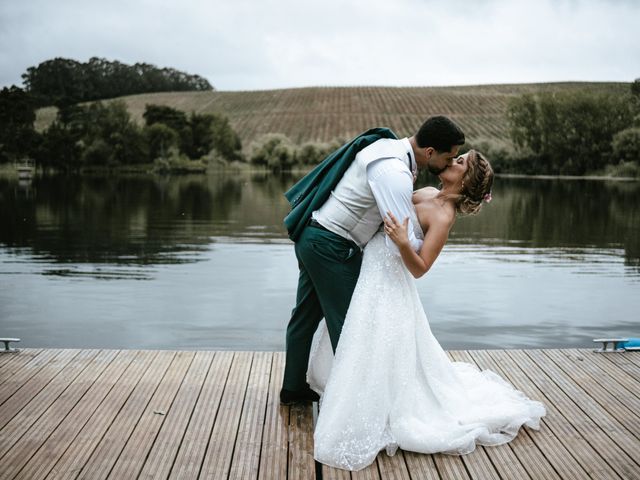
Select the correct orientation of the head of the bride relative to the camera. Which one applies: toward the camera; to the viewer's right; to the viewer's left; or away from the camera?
to the viewer's left

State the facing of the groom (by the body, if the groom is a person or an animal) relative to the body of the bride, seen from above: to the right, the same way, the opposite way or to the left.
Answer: the opposite way

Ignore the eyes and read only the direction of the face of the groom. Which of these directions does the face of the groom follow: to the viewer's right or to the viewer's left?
to the viewer's right

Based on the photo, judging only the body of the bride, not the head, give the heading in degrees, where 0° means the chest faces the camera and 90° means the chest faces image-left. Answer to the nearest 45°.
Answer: approximately 90°

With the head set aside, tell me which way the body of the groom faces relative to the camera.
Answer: to the viewer's right
